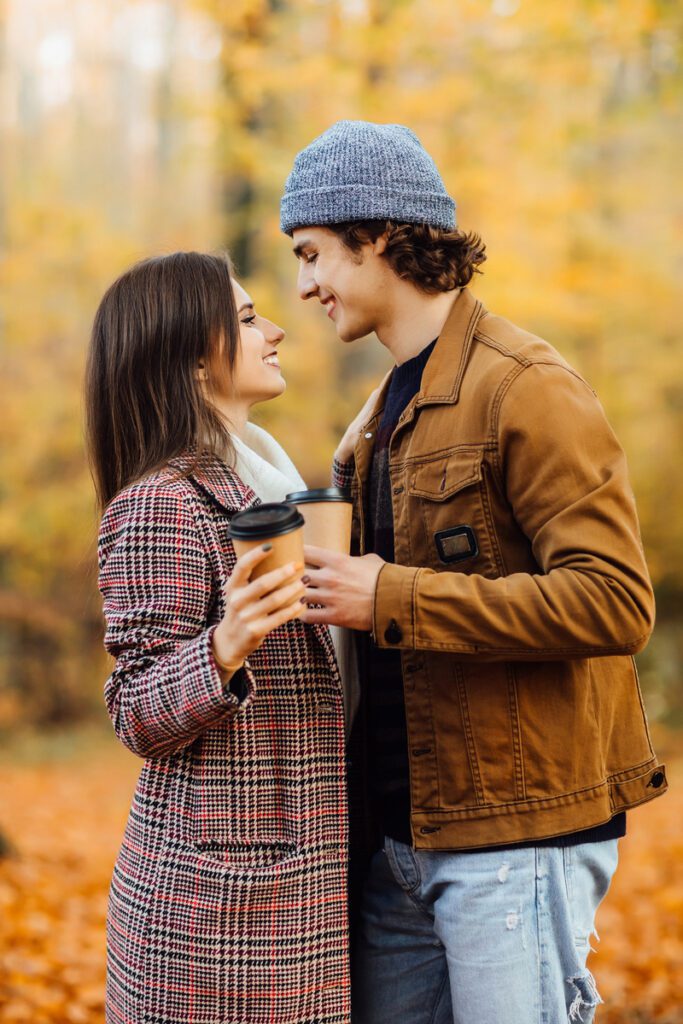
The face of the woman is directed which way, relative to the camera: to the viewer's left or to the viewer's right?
to the viewer's right

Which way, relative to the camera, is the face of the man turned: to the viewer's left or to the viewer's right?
to the viewer's left

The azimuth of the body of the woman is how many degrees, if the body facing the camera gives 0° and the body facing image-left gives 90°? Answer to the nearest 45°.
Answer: approximately 270°
